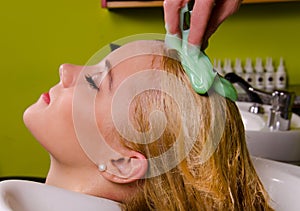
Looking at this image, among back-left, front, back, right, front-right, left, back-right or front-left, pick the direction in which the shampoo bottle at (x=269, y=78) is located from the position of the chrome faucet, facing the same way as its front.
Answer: right

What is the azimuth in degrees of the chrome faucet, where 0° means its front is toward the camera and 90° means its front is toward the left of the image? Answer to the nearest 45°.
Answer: approximately 90°

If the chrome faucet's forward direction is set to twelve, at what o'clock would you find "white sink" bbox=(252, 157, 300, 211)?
The white sink is roughly at 9 o'clock from the chrome faucet.

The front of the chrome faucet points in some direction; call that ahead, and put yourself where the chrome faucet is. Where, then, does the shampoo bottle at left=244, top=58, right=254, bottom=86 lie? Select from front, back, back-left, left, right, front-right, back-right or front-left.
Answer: right

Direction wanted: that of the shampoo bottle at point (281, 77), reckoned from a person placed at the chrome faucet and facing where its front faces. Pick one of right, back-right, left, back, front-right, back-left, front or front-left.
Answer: right

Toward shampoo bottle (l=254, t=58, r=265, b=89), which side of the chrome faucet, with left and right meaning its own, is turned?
right

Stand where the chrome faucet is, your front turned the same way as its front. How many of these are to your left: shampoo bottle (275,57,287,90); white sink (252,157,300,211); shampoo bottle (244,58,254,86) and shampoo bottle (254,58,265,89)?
1

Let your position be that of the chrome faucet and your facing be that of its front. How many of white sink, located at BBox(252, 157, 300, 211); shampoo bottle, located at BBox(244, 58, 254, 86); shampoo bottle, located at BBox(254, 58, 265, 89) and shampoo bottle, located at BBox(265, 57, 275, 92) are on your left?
1

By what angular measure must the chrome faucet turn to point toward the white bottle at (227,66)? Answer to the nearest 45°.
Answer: approximately 90° to its right
